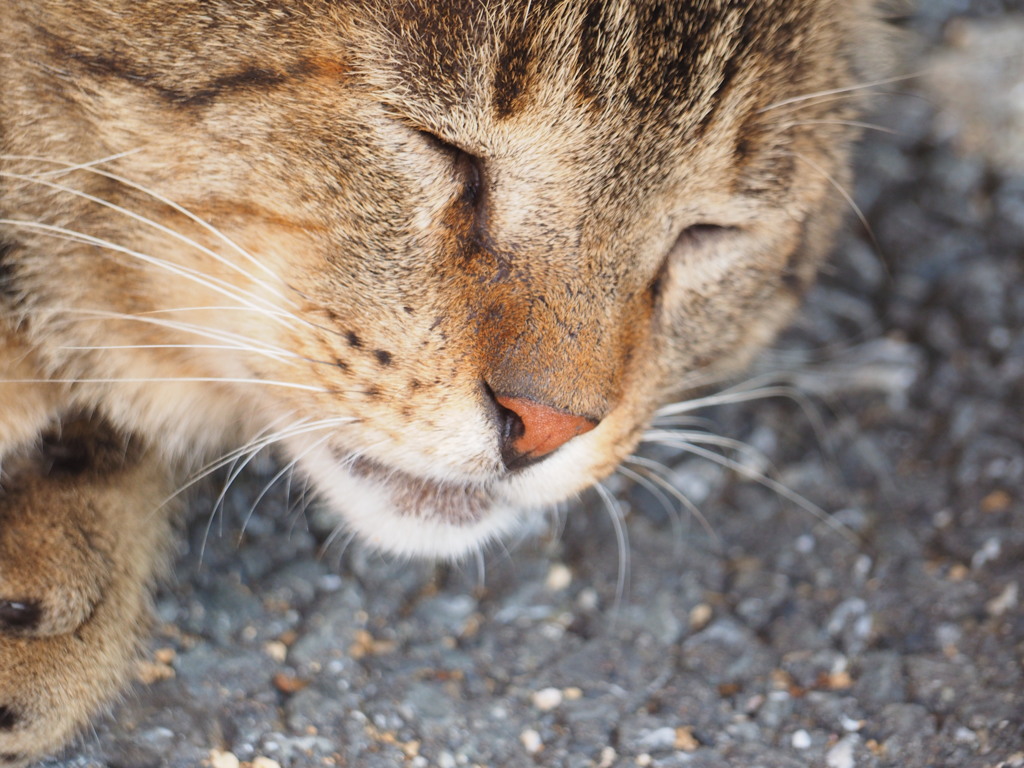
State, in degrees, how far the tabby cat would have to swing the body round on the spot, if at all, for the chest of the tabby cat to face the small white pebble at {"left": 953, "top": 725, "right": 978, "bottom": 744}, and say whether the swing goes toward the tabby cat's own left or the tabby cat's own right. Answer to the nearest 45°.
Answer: approximately 45° to the tabby cat's own left

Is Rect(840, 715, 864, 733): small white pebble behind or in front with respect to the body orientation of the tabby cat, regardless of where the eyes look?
in front

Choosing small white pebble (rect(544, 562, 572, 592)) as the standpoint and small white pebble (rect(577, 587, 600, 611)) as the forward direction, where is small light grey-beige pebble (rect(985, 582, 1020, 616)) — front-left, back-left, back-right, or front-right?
front-left

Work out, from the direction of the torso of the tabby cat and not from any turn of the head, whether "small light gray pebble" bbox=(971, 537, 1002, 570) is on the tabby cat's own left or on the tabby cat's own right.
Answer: on the tabby cat's own left

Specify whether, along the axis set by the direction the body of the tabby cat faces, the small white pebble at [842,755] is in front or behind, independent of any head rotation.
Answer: in front

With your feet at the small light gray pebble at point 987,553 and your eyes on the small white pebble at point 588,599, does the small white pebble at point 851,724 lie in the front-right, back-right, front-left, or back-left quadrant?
front-left

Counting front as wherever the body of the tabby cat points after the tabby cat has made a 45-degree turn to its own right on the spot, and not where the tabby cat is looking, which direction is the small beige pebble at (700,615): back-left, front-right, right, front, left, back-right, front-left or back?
left

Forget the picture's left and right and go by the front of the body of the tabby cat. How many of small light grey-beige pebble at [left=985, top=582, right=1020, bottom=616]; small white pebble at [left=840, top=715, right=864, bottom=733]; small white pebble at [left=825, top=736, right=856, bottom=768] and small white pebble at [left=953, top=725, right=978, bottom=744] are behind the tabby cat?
0

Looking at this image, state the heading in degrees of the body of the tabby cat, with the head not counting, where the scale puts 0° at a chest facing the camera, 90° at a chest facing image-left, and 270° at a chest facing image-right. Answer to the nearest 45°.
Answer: approximately 315°

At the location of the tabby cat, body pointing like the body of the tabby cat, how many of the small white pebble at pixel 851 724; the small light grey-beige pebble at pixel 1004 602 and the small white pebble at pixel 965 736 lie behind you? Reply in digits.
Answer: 0

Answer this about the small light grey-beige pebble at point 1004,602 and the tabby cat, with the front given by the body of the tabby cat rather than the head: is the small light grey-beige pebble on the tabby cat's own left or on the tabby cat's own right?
on the tabby cat's own left
